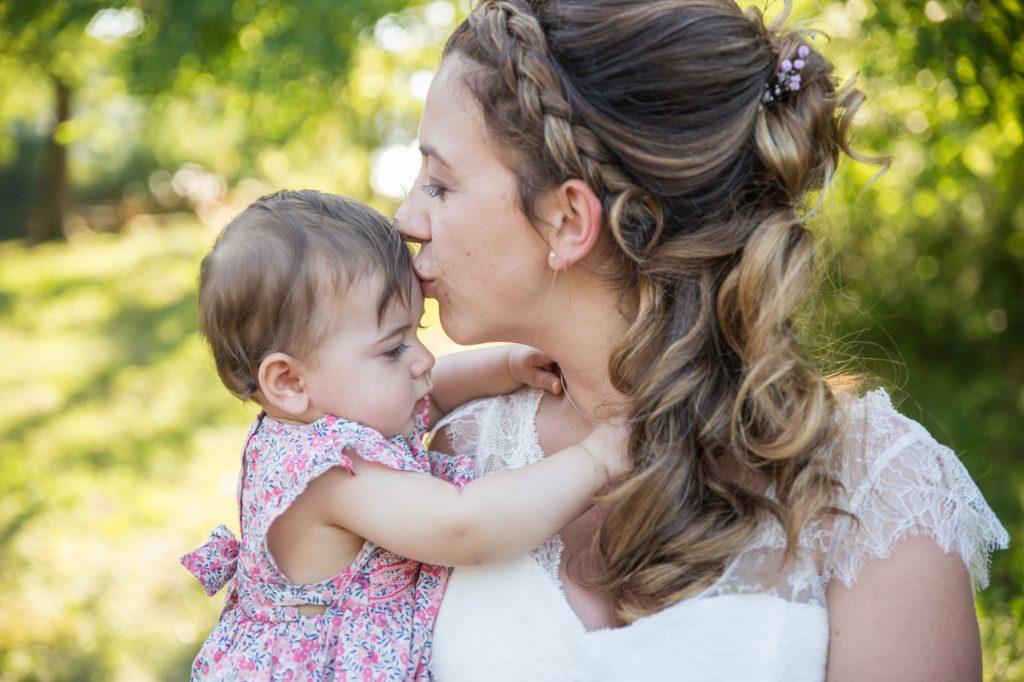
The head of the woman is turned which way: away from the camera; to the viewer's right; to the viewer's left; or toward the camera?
to the viewer's left

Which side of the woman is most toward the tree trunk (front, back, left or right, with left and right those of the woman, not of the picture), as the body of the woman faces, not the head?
right

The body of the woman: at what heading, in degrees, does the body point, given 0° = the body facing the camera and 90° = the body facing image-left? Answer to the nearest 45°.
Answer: approximately 45°

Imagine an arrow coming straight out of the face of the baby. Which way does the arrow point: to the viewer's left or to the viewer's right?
to the viewer's right

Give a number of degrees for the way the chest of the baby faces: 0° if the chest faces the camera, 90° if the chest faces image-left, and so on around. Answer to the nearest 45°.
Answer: approximately 270°
